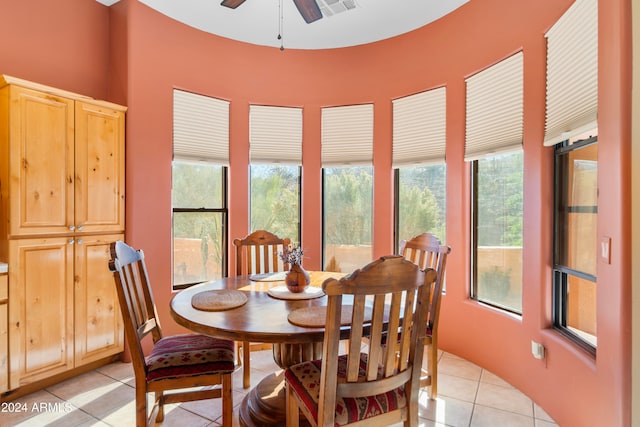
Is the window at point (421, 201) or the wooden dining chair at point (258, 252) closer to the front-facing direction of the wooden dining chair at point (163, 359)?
the window

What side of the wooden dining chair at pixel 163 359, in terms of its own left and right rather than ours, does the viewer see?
right

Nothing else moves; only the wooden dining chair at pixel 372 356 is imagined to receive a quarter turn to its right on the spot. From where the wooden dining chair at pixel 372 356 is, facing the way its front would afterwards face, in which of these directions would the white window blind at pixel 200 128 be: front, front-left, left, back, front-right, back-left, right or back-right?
left

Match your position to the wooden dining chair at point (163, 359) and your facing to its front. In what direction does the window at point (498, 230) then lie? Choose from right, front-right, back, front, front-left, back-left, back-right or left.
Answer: front

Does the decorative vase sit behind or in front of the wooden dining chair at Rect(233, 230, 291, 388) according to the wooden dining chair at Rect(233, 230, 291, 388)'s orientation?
in front

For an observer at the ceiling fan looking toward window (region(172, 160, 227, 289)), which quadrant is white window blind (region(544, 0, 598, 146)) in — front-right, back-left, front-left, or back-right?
back-right

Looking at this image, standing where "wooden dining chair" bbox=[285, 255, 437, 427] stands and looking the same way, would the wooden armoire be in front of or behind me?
in front

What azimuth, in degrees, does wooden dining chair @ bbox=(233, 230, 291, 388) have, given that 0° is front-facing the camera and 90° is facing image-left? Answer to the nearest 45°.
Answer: approximately 0°

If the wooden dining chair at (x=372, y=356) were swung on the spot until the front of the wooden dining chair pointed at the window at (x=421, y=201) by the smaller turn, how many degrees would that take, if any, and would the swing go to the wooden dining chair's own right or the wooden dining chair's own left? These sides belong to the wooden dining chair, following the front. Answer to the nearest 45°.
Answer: approximately 45° to the wooden dining chair's own right

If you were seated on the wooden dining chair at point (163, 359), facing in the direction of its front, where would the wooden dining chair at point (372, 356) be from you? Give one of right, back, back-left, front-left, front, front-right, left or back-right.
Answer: front-right

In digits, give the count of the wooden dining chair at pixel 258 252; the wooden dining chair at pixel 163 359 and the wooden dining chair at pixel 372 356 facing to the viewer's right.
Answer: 1

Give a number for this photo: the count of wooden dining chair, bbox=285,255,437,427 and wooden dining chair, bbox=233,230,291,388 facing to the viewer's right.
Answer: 0

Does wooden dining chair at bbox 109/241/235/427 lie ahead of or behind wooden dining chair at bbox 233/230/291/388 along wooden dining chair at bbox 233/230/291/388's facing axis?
ahead

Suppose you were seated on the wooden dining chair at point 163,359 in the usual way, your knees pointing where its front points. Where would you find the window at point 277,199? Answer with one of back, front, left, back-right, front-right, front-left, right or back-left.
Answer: front-left

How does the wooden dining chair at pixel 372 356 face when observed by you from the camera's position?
facing away from the viewer and to the left of the viewer
